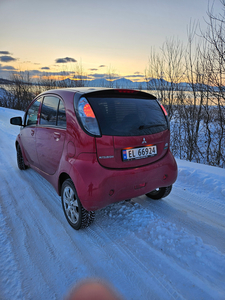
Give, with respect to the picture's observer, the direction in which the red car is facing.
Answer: facing away from the viewer and to the left of the viewer
